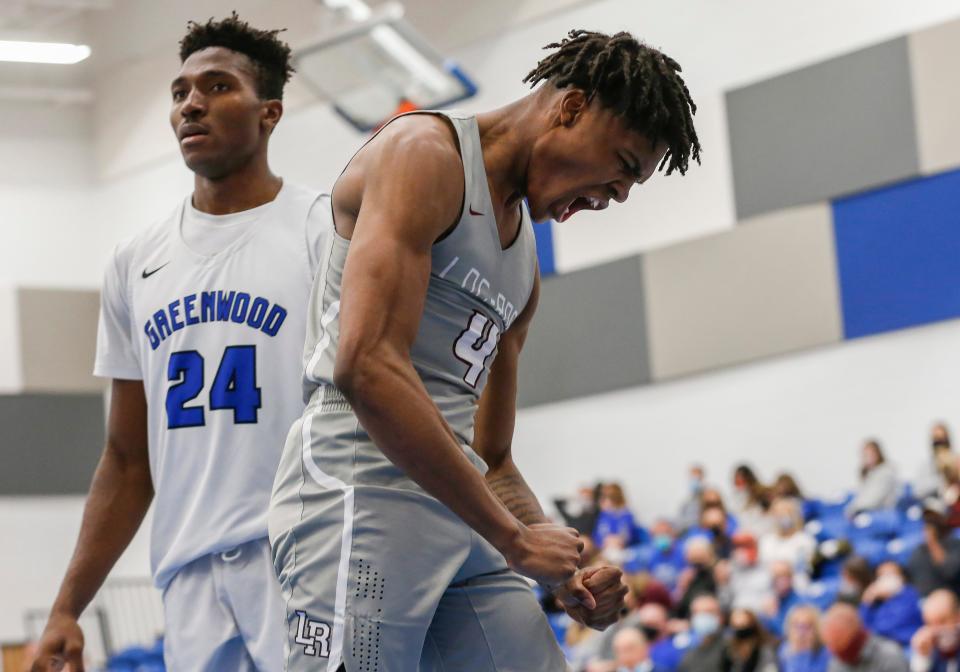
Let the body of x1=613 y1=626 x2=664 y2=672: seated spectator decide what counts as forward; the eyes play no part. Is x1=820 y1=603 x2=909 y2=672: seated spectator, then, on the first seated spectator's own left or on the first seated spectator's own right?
on the first seated spectator's own left

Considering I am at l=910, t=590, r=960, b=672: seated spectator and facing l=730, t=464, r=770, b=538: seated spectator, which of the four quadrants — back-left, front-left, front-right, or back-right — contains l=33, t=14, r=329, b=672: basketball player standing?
back-left

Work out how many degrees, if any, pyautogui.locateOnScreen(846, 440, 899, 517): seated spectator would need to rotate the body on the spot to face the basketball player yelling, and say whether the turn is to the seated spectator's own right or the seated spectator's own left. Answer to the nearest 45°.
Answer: approximately 45° to the seated spectator's own left

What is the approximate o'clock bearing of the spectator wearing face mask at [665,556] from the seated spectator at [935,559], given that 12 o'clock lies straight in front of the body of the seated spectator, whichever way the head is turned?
The spectator wearing face mask is roughly at 3 o'clock from the seated spectator.

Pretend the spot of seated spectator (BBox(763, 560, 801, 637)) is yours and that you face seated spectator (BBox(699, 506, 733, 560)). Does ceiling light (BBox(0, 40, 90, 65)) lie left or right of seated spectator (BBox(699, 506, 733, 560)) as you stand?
left

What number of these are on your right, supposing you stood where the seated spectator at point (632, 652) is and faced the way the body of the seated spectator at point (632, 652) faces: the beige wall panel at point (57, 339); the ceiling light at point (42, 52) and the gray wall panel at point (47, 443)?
3

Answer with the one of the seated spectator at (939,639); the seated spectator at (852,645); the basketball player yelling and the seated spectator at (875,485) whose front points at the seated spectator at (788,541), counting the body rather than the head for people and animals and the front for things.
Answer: the seated spectator at (875,485)
